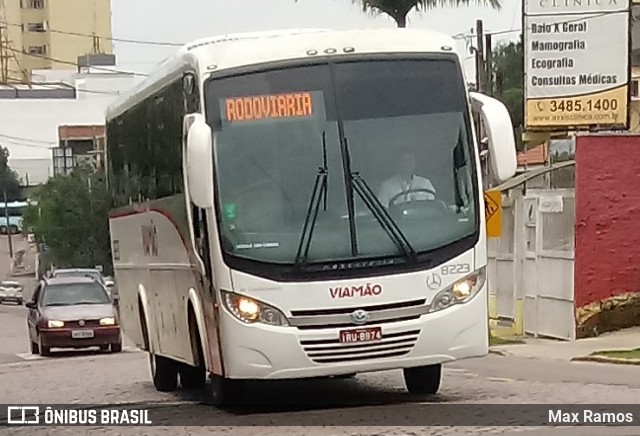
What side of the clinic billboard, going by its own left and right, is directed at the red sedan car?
right

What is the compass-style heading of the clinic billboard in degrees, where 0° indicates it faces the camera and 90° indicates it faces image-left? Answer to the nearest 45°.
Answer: approximately 0°

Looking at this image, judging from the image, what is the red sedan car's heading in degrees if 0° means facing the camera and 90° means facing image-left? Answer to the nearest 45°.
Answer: approximately 0°

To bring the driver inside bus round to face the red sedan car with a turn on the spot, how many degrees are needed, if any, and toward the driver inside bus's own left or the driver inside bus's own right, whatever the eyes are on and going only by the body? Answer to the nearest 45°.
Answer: approximately 135° to the driver inside bus's own right

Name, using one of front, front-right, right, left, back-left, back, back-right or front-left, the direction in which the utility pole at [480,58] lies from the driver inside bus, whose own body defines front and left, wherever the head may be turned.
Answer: back

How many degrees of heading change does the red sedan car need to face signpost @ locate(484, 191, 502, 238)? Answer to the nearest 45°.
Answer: approximately 45° to its left

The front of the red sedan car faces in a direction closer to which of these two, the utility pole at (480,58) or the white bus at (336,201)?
the white bus

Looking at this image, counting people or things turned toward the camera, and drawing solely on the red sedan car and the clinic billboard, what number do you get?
2
